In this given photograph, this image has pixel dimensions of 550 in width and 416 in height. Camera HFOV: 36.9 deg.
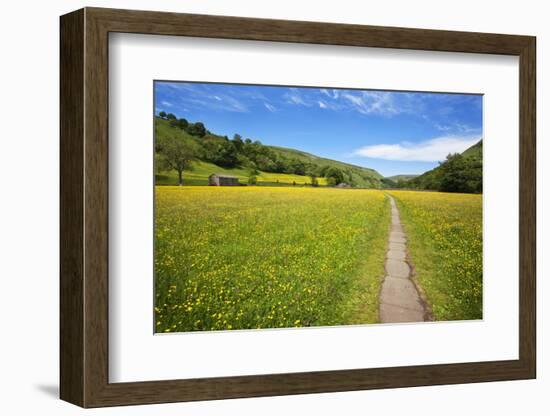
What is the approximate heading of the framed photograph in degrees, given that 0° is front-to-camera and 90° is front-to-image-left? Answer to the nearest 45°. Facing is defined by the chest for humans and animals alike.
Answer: approximately 315°
